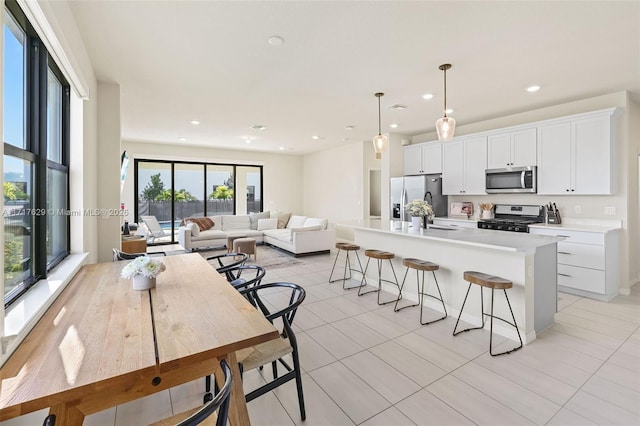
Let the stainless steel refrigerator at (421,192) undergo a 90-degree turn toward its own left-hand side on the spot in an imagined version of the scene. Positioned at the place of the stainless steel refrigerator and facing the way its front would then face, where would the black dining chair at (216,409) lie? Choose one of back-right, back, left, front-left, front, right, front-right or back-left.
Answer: front-right

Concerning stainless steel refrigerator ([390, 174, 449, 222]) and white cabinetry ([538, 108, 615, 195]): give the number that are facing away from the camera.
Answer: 0

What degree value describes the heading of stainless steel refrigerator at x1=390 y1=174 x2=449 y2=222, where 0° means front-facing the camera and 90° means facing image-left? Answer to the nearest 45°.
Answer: approximately 45°

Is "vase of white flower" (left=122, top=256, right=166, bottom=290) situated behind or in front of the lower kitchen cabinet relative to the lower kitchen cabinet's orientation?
in front
